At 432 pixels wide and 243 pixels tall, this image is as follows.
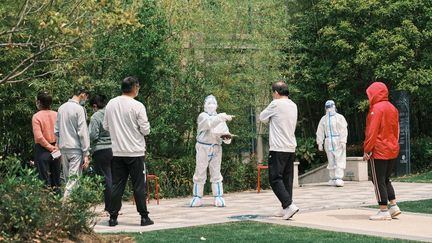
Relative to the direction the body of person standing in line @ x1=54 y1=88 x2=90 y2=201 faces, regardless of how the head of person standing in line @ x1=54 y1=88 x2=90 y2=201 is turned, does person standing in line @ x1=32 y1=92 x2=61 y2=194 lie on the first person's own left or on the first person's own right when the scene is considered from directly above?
on the first person's own left

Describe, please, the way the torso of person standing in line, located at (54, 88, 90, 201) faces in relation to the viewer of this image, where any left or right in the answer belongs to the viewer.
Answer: facing away from the viewer and to the right of the viewer

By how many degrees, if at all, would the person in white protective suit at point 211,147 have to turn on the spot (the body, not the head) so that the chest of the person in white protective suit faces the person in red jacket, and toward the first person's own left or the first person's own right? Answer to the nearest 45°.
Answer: approximately 45° to the first person's own left

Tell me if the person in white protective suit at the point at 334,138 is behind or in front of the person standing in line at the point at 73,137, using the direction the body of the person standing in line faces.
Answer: in front

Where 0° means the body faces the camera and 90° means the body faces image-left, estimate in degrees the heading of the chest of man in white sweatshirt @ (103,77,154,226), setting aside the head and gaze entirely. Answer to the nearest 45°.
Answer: approximately 225°

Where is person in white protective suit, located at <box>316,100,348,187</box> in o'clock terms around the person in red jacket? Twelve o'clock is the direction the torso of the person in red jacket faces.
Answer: The person in white protective suit is roughly at 1 o'clock from the person in red jacket.

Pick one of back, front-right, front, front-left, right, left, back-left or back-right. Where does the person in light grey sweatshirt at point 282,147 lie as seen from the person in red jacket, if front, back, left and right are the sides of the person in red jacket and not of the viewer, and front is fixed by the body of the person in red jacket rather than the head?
front-left

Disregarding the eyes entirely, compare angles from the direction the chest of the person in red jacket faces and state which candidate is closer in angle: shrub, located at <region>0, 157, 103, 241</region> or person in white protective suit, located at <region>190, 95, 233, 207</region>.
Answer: the person in white protective suit

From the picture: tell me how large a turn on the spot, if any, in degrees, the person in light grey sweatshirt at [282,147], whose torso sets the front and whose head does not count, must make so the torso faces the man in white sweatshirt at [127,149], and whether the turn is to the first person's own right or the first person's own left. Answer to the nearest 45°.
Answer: approximately 45° to the first person's own left

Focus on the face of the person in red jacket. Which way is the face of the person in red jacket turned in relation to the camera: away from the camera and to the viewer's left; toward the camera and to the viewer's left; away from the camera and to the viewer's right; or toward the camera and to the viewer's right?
away from the camera and to the viewer's left

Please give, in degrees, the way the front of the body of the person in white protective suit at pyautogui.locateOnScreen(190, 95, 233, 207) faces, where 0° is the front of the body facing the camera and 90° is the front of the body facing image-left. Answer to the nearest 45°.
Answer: approximately 0°

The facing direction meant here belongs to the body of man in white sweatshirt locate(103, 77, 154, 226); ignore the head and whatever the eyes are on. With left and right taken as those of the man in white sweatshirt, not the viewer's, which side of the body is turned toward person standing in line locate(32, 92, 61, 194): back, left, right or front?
left

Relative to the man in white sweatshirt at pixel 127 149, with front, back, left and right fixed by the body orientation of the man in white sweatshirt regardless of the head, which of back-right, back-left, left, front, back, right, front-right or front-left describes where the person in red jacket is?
front-right

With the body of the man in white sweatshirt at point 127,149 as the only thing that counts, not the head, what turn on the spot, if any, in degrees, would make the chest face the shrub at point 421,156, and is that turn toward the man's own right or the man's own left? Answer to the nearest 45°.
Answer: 0° — they already face it
